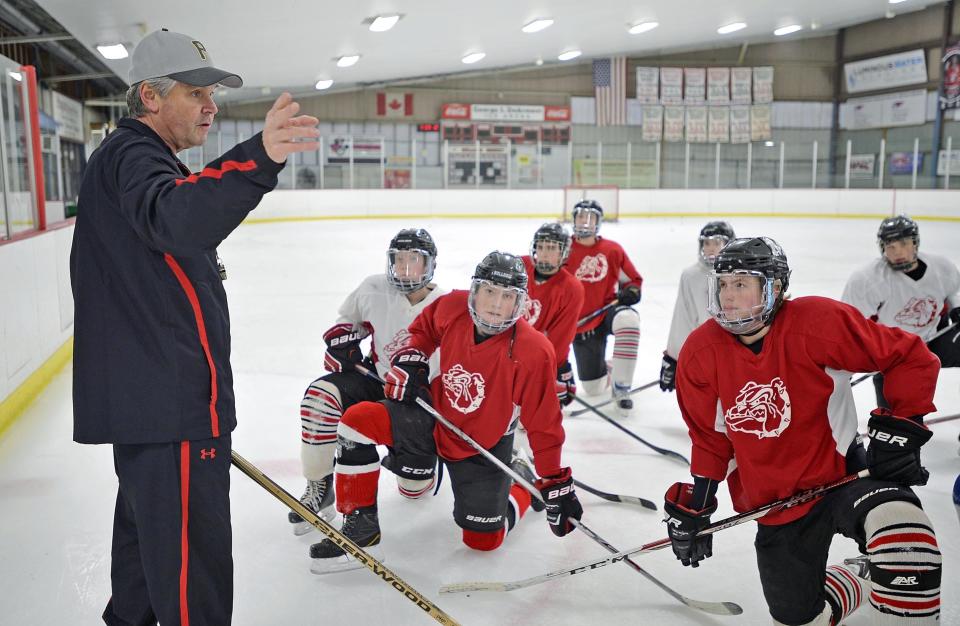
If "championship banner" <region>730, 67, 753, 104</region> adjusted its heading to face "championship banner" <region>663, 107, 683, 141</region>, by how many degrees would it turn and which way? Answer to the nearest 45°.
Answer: approximately 45° to its right

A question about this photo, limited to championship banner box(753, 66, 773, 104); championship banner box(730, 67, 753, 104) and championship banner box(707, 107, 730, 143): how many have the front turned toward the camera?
3

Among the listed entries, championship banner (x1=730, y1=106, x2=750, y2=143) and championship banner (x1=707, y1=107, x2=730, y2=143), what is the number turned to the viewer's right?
0

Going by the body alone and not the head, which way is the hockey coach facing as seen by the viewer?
to the viewer's right

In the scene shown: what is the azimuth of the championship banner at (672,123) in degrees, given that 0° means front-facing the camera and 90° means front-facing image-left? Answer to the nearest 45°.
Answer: approximately 0°

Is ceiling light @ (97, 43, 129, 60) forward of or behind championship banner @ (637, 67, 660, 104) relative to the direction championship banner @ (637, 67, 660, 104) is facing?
forward

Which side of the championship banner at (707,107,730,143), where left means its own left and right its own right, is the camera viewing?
front

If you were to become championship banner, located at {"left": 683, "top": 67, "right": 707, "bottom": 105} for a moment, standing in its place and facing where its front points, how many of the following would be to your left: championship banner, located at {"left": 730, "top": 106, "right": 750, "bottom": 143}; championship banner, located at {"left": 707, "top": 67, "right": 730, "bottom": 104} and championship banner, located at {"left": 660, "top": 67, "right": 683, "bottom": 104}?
2

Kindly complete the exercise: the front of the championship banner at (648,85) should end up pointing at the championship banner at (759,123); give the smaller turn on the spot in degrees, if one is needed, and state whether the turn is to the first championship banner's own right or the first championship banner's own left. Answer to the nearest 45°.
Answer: approximately 90° to the first championship banner's own left

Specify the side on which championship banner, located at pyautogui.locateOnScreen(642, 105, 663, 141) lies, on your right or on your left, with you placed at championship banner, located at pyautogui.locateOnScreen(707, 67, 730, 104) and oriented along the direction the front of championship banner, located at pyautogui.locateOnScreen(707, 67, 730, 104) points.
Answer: on your right

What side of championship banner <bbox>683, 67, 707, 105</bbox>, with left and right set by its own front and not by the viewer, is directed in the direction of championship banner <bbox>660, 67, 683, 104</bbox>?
right

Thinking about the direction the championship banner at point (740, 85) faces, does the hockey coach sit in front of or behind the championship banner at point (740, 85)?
in front

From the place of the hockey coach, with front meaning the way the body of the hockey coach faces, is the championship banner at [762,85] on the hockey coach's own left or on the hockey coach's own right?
on the hockey coach's own left

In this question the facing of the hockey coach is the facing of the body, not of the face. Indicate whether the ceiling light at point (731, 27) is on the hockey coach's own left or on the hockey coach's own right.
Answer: on the hockey coach's own left

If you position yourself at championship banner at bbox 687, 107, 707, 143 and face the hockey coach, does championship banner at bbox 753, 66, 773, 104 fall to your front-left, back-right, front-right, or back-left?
back-left

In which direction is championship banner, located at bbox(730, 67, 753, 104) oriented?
toward the camera
